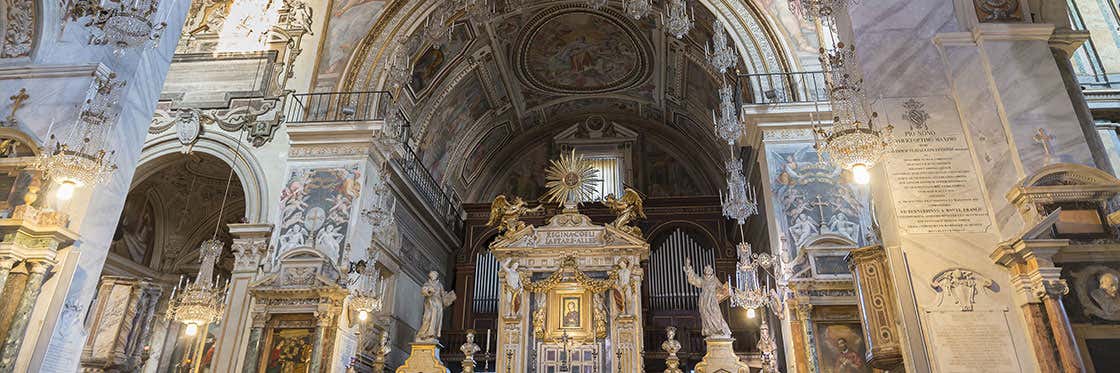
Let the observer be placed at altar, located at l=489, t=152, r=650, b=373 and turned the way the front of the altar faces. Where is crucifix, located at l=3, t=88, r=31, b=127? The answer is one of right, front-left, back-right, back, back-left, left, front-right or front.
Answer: front-right

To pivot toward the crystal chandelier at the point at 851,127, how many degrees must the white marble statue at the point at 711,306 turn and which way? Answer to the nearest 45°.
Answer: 0° — it already faces it

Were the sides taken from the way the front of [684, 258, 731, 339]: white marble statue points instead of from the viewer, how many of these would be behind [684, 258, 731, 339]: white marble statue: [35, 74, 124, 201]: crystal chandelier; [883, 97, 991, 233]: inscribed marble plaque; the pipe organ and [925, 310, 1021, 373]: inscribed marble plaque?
1

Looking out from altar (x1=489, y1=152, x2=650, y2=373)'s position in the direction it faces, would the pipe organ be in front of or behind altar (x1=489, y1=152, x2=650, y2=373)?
behind

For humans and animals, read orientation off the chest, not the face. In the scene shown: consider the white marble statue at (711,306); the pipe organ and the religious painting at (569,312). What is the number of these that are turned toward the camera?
3

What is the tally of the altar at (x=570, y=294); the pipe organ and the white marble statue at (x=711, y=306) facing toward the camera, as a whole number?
3

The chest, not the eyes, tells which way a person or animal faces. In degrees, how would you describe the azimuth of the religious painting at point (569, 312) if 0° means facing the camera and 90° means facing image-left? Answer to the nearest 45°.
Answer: approximately 0°

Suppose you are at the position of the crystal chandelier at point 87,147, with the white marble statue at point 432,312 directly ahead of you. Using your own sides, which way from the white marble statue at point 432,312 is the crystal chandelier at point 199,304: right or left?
left

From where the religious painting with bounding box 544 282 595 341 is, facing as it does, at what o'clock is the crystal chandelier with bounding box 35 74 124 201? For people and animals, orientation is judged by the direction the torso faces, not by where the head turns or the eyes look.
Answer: The crystal chandelier is roughly at 1 o'clock from the religious painting.

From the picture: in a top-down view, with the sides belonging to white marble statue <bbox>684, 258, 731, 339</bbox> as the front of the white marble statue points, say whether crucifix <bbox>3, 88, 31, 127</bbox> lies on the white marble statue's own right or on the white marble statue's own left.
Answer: on the white marble statue's own right

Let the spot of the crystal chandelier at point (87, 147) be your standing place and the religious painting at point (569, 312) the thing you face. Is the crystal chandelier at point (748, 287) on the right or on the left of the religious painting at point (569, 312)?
right

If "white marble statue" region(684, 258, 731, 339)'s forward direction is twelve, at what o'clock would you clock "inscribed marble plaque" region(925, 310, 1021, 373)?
The inscribed marble plaque is roughly at 11 o'clock from the white marble statue.

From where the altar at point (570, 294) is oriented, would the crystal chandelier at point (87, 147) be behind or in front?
in front
